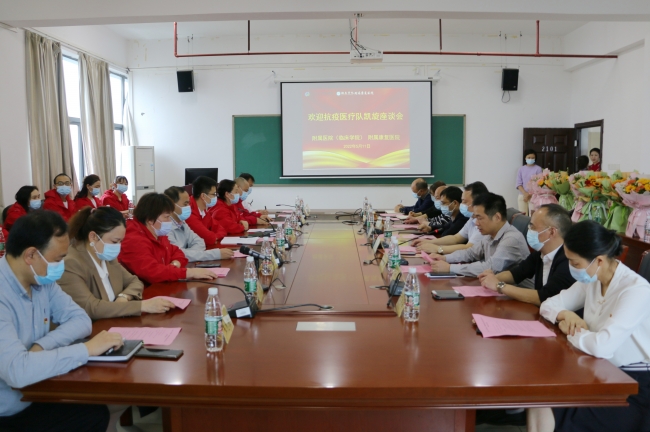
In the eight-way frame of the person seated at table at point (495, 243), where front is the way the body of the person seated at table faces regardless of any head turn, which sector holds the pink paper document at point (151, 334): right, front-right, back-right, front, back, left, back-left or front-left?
front-left

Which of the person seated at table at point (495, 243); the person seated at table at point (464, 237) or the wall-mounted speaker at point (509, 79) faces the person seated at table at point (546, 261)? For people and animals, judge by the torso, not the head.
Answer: the wall-mounted speaker

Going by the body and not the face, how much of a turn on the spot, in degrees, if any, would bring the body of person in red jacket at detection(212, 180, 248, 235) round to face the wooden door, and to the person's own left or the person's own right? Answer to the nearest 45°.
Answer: approximately 45° to the person's own left

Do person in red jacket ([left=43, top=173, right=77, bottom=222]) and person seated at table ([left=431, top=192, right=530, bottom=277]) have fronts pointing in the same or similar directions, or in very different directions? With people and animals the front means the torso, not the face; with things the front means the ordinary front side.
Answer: very different directions

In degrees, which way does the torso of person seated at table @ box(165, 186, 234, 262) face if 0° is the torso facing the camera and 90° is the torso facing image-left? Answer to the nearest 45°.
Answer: approximately 270°

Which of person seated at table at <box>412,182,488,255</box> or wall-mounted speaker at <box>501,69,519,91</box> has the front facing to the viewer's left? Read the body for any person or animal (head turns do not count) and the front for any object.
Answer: the person seated at table

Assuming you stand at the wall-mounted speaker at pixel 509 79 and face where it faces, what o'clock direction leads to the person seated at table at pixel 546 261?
The person seated at table is roughly at 12 o'clock from the wall-mounted speaker.

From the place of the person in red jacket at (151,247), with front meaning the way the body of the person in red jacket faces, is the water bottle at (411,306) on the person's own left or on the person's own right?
on the person's own right

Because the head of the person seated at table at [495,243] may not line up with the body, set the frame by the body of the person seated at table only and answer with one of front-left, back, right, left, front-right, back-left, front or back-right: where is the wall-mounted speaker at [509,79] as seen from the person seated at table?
right

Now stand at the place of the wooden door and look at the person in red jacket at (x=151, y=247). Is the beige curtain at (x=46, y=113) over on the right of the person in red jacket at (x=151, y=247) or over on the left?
right

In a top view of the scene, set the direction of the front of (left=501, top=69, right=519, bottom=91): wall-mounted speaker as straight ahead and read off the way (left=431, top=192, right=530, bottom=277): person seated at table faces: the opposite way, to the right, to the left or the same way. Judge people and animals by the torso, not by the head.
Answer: to the right

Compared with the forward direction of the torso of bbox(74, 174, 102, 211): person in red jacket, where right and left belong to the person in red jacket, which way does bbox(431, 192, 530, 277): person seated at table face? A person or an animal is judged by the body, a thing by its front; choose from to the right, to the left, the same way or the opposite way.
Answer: the opposite way

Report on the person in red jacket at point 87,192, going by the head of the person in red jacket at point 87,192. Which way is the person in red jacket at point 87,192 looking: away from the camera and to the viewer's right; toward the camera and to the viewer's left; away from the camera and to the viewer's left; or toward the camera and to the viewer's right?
toward the camera and to the viewer's right

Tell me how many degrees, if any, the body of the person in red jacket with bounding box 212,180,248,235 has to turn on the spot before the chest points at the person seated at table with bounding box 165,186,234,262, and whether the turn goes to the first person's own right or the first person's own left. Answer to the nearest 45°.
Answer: approximately 90° to the first person's own right

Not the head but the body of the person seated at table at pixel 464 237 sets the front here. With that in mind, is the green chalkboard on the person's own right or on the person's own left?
on the person's own right

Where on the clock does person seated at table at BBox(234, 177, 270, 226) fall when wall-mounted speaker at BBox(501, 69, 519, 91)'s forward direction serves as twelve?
The person seated at table is roughly at 1 o'clock from the wall-mounted speaker.

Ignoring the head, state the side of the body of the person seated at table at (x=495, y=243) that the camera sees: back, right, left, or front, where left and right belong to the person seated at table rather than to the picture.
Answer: left
